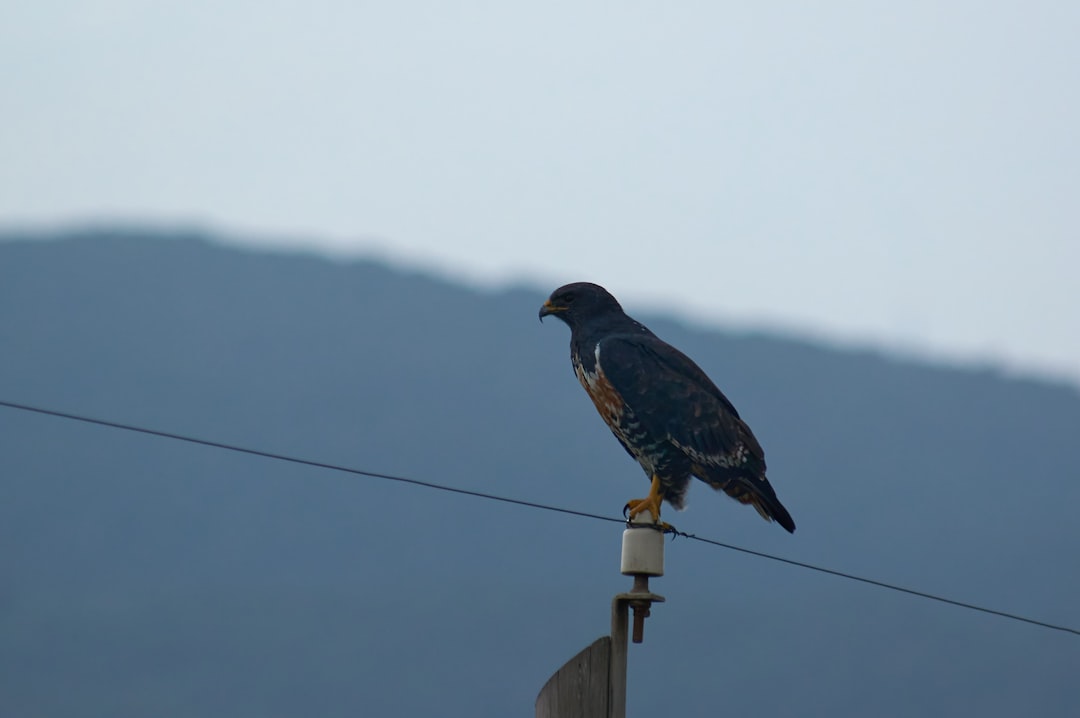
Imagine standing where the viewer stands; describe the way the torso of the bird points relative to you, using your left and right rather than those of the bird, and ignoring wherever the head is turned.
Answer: facing to the left of the viewer
